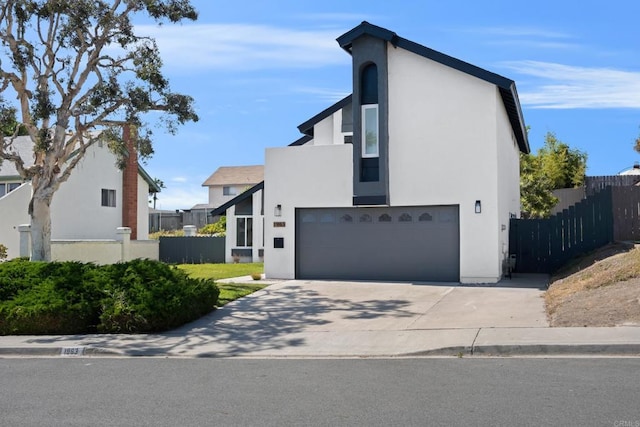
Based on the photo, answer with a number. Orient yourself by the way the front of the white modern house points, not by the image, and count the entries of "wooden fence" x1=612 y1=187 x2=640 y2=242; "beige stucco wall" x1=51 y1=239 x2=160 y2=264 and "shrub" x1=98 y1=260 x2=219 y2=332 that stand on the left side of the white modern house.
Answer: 1

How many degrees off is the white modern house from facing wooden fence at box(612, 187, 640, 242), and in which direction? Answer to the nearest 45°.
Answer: approximately 90° to its left

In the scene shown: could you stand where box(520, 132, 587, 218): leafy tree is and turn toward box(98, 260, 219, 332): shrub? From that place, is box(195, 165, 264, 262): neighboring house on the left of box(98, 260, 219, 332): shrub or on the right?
right

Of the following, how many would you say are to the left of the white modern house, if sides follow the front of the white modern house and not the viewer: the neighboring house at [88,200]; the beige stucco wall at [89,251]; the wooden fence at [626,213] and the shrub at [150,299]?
1

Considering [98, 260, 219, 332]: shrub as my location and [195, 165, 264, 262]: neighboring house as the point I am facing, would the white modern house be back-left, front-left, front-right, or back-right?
front-right

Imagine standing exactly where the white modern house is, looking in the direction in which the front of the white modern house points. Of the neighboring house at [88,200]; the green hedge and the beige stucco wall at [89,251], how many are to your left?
0

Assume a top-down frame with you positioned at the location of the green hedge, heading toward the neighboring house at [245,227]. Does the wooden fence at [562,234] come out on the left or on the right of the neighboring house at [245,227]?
right

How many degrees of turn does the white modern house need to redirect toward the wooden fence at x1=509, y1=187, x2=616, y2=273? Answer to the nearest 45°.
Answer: approximately 135° to its left

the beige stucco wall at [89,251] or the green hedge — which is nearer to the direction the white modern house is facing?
the green hedge

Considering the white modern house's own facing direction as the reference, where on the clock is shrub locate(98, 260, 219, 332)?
The shrub is roughly at 1 o'clock from the white modern house.

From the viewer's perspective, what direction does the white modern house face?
toward the camera

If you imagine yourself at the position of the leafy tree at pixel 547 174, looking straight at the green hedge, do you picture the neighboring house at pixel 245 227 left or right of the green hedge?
right

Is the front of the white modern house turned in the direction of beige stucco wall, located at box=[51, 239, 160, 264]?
no

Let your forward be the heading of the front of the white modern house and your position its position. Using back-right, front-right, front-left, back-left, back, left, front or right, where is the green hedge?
front-right

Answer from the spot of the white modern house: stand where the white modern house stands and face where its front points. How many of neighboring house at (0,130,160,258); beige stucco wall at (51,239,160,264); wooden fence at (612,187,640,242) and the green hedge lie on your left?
1

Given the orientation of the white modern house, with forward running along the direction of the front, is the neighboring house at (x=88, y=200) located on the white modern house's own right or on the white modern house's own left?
on the white modern house's own right

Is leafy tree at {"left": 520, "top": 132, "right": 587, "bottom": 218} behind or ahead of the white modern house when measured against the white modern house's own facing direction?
behind

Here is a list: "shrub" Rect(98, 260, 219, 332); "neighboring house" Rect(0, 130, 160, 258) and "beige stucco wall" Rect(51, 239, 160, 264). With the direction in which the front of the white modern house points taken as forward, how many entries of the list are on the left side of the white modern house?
0

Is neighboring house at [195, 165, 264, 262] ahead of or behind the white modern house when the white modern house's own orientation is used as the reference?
behind
